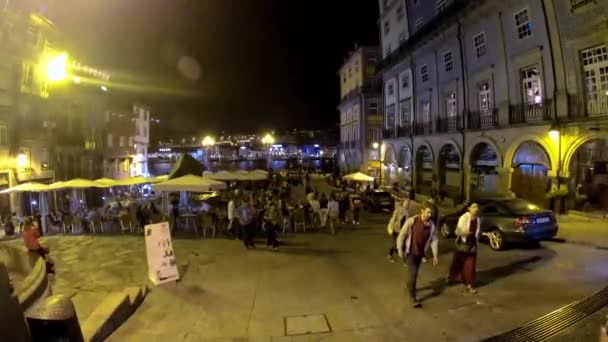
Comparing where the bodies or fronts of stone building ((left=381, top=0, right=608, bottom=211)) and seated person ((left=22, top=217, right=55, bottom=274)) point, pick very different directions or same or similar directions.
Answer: very different directions

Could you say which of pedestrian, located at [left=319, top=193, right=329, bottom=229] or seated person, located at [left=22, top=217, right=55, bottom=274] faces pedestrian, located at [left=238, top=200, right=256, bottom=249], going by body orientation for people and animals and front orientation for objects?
seated person, located at [left=22, top=217, right=55, bottom=274]

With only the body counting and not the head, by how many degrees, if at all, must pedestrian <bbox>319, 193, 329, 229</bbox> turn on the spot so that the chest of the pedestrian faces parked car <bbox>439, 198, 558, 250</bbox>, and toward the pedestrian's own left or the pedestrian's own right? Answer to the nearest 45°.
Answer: approximately 135° to the pedestrian's own right

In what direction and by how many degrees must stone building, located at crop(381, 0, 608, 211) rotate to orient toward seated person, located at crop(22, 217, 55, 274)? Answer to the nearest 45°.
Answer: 0° — it already faces them

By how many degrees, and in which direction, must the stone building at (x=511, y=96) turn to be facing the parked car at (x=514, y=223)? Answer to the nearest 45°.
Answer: approximately 45° to its left

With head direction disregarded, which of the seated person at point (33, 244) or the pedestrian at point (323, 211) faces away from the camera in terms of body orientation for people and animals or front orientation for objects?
the pedestrian at point (323, 211)

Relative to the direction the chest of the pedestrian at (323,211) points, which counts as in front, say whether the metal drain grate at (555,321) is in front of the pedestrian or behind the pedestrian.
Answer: behind

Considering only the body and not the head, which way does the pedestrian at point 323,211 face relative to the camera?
away from the camera

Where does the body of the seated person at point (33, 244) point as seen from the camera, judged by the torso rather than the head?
to the viewer's right

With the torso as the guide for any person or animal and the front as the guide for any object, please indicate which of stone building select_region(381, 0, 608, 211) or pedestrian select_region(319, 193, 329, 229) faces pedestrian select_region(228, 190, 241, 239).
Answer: the stone building
